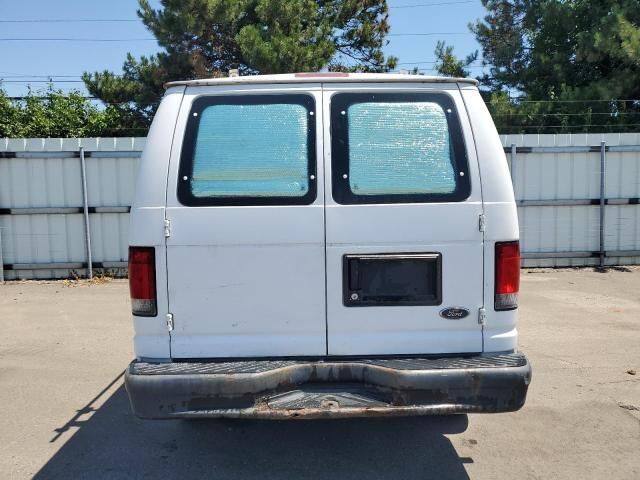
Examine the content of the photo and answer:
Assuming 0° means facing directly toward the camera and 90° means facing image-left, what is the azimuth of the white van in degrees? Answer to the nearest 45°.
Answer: approximately 180°

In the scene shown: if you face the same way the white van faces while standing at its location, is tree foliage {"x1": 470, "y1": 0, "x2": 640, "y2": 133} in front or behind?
in front

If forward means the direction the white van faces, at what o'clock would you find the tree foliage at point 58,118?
The tree foliage is roughly at 11 o'clock from the white van.

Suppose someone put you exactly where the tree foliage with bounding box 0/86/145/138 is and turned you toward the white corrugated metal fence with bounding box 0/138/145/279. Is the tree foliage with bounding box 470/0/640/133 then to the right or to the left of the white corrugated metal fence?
left

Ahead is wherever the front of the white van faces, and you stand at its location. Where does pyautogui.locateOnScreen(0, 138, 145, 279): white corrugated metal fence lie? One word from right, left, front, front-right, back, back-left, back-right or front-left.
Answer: front-left
